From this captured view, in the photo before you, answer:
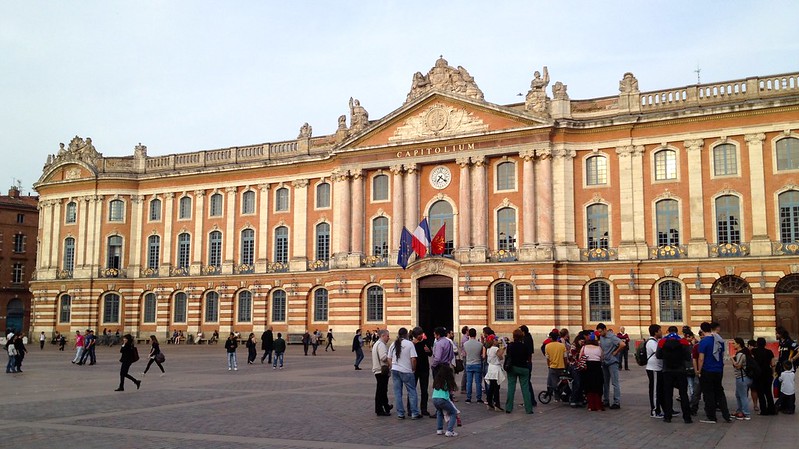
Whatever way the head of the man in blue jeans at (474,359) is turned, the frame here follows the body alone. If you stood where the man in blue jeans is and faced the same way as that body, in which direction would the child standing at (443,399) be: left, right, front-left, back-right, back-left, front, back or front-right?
back

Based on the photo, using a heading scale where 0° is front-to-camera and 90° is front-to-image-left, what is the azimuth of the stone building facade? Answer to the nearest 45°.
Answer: approximately 45°

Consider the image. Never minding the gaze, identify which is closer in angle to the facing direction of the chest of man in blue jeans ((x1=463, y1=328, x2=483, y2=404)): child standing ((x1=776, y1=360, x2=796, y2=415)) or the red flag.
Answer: the red flag

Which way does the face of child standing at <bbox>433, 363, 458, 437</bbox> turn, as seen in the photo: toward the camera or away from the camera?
away from the camera

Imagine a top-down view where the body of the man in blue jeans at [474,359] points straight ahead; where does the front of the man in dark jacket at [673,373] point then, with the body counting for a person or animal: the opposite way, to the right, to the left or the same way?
the same way

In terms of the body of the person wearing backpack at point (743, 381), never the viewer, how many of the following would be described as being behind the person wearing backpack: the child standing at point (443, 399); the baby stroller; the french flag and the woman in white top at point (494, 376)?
0

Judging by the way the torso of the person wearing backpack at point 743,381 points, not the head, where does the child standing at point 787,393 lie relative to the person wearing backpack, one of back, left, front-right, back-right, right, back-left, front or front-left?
back-right

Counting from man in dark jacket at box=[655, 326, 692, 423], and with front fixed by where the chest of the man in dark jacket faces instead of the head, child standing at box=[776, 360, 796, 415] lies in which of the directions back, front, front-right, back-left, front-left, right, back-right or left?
front-right

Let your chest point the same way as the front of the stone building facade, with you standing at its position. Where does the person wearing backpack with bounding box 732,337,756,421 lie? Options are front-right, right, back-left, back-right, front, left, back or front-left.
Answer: front-left

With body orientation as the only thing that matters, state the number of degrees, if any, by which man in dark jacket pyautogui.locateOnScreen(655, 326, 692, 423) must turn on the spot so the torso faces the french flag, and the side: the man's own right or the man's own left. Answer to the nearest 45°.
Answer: approximately 45° to the man's own left

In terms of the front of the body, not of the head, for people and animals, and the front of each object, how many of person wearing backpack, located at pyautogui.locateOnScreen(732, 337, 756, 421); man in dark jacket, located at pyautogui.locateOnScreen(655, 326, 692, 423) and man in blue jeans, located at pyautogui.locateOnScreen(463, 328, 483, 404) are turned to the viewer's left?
1

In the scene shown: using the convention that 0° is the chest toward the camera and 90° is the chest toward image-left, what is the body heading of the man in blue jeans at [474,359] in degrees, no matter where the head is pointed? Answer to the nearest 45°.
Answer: approximately 180°

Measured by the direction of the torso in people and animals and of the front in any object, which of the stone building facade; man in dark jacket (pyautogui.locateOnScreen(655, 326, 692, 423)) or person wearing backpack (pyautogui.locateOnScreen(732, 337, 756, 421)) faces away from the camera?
the man in dark jacket

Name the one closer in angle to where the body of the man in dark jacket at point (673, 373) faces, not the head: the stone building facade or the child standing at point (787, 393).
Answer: the stone building facade

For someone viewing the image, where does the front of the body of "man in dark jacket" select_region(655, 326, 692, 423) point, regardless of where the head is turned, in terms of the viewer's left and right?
facing away from the viewer

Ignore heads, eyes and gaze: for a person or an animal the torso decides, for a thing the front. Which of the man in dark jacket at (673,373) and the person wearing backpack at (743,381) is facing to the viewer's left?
the person wearing backpack

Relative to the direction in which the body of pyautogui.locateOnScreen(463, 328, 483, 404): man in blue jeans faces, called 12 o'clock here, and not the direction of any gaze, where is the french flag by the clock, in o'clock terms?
The french flag is roughly at 12 o'clock from the man in blue jeans.

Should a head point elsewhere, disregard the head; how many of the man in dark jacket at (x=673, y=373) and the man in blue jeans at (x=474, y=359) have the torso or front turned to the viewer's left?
0
